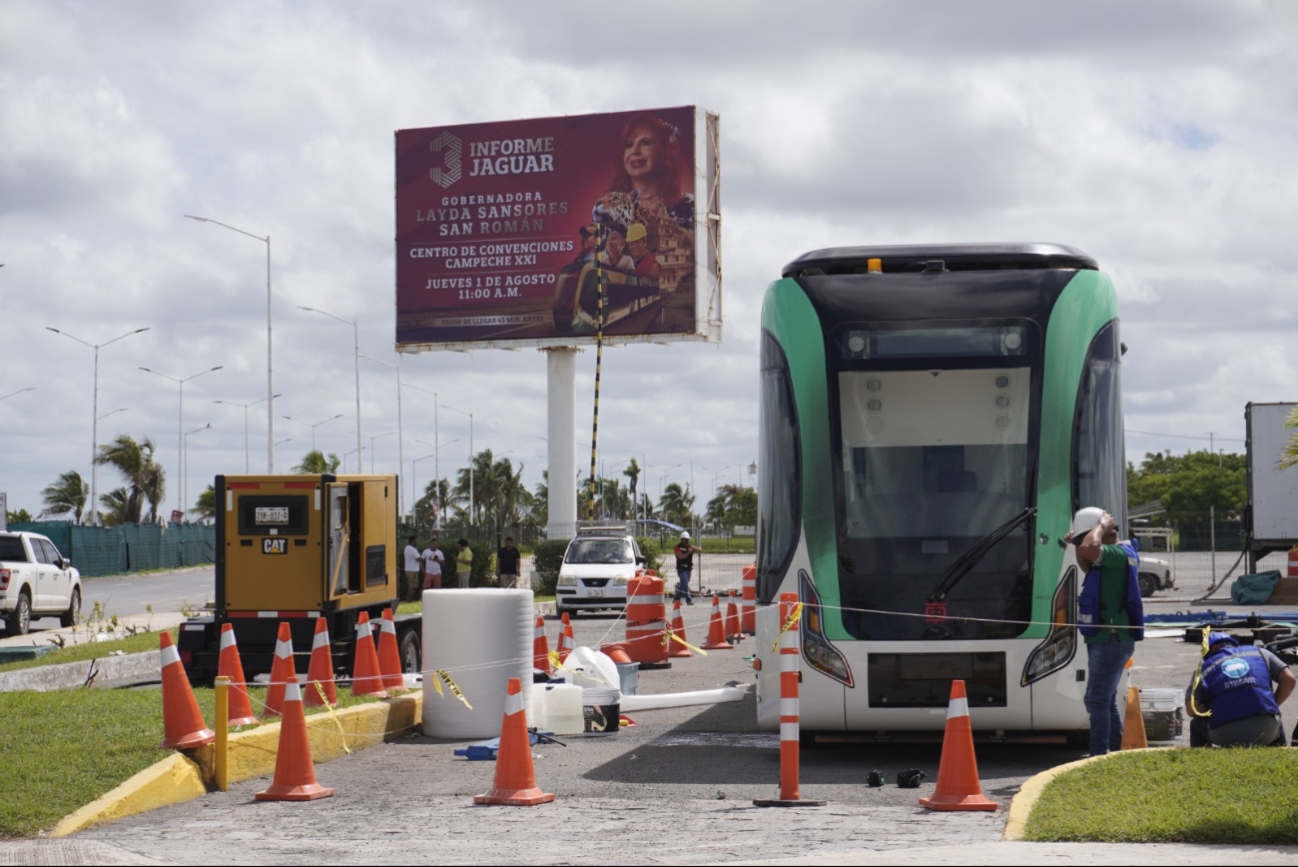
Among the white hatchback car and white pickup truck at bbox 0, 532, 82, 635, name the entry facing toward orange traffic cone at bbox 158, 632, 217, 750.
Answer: the white hatchback car

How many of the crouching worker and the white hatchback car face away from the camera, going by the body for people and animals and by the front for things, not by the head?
1

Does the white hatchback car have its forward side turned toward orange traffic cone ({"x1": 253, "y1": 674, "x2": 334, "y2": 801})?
yes

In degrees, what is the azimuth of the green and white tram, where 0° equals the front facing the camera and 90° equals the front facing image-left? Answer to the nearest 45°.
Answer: approximately 0°

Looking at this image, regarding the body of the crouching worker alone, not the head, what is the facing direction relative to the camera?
away from the camera

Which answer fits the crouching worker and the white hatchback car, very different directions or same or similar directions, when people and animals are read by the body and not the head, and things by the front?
very different directions

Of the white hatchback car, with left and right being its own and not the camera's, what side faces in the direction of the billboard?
back

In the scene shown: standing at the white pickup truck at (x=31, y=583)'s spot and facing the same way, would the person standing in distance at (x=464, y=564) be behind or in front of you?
in front

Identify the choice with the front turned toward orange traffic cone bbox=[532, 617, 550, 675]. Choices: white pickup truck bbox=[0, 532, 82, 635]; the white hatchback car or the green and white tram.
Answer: the white hatchback car

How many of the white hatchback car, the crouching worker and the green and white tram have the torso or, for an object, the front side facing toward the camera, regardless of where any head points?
2

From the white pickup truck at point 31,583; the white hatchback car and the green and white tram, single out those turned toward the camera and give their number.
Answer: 2

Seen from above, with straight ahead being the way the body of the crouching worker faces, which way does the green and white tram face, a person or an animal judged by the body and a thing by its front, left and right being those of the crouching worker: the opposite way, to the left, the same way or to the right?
the opposite way

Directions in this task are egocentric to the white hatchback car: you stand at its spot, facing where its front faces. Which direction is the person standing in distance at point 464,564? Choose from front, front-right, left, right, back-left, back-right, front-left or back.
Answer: back-right
